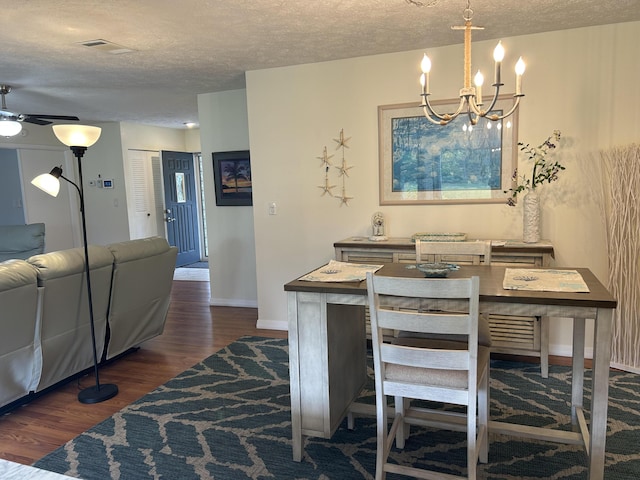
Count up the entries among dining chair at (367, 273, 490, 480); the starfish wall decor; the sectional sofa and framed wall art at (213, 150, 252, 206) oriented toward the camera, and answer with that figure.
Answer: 2

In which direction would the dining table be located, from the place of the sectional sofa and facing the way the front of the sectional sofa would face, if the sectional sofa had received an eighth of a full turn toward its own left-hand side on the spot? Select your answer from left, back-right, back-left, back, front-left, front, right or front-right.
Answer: back-left

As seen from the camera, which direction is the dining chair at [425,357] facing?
away from the camera

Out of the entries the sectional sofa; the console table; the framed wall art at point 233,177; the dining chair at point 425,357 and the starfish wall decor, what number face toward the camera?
3

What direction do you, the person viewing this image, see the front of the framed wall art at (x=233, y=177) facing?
facing the viewer

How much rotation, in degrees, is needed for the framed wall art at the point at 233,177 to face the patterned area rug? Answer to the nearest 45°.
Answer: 0° — it already faces it

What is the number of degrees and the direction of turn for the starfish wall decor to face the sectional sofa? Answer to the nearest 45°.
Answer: approximately 45° to its right

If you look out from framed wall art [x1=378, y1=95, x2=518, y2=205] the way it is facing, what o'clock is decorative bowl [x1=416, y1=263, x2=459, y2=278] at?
The decorative bowl is roughly at 12 o'clock from the framed wall art.

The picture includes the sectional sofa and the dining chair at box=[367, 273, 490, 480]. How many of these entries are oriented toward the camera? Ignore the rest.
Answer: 0

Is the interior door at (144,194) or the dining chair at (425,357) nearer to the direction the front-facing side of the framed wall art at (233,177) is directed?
the dining chair

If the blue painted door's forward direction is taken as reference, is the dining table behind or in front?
in front

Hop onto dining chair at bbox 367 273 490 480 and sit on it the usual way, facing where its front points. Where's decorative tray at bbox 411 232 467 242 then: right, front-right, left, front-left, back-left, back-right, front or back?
front

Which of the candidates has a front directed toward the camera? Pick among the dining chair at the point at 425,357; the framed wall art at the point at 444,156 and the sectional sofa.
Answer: the framed wall art

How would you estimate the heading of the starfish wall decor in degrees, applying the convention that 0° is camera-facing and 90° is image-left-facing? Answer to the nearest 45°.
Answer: approximately 0°

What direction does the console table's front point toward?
toward the camera

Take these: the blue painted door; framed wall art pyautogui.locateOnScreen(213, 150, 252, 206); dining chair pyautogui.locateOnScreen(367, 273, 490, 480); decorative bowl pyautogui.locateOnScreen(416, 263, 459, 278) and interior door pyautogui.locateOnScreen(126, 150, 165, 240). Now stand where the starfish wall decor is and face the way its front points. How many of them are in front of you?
2

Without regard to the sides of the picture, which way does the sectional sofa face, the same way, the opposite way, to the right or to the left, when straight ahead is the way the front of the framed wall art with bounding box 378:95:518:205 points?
to the right

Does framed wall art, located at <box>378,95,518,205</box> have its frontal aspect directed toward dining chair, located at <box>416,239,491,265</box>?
yes
